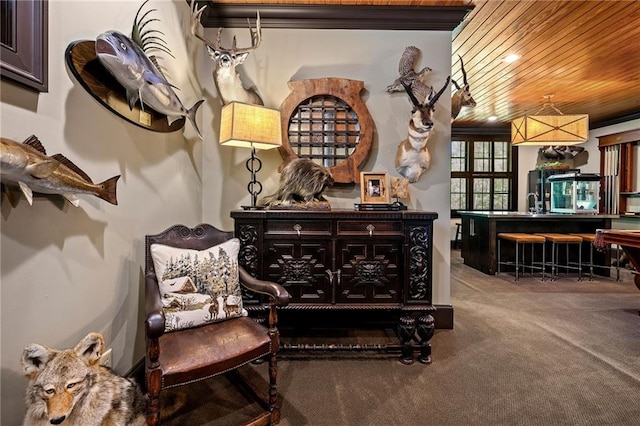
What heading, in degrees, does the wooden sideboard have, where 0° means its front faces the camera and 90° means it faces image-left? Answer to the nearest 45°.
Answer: approximately 0°

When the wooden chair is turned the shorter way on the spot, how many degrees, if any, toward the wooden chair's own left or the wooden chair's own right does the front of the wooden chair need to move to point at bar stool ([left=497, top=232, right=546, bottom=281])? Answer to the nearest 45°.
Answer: approximately 90° to the wooden chair's own left

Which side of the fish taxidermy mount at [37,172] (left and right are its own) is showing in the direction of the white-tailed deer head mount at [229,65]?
back

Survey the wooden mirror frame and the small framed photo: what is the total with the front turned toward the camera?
2

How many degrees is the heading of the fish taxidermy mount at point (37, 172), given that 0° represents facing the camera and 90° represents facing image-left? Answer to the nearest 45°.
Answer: approximately 45°

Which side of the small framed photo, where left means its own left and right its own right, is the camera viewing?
front

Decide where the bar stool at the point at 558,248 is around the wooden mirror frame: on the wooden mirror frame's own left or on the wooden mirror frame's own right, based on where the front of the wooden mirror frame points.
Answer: on the wooden mirror frame's own left

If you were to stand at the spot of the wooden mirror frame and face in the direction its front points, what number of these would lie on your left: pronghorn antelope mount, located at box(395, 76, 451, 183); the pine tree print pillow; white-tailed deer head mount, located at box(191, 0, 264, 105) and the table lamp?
1

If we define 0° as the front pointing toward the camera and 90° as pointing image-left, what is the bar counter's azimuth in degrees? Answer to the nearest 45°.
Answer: approximately 0°

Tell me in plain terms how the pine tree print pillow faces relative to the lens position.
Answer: facing the viewer
